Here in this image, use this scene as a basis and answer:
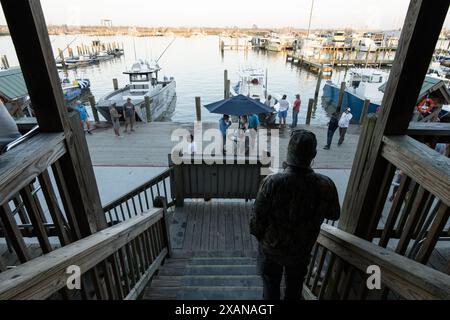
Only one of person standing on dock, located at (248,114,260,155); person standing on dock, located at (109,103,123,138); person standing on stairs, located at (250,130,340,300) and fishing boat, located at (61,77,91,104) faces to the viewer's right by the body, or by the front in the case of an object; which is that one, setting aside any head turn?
person standing on dock, located at (109,103,123,138)

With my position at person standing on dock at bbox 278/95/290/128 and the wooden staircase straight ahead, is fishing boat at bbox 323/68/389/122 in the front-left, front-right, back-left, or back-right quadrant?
back-left

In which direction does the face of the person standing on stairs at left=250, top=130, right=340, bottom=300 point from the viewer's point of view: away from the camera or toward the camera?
away from the camera

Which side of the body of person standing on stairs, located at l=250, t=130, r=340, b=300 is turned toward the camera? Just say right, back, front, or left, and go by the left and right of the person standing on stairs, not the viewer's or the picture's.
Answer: back

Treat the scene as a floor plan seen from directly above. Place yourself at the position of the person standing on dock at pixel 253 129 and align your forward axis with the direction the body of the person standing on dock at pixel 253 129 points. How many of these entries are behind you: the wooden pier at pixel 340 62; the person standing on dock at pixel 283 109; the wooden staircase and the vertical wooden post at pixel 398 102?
2

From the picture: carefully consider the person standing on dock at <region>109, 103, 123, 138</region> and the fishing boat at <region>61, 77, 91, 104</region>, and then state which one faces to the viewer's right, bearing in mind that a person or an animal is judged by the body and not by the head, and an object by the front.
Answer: the person standing on dock

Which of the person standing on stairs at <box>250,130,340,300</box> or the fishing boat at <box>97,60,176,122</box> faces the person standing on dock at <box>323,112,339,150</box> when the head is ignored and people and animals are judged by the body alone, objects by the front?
the person standing on stairs at <box>250,130,340,300</box>
